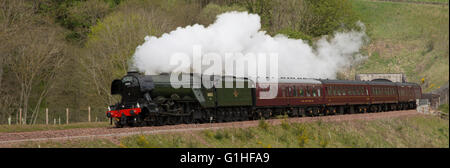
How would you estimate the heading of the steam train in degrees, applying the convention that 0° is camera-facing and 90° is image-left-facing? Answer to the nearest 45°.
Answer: approximately 45°
